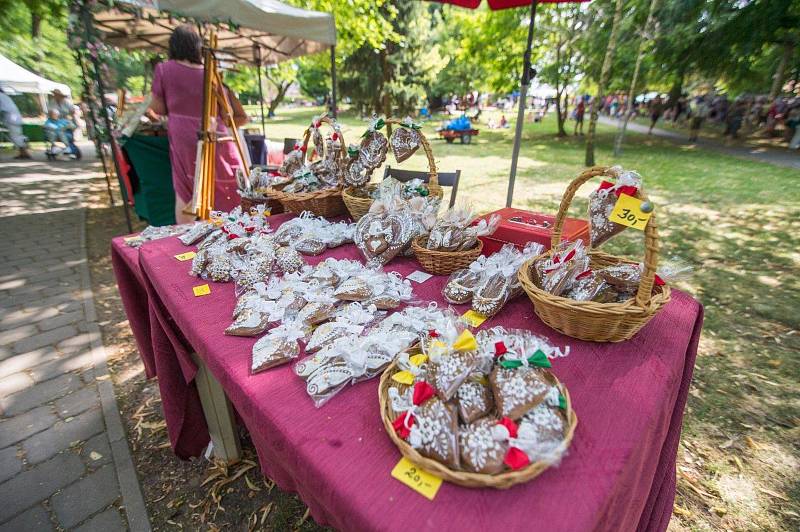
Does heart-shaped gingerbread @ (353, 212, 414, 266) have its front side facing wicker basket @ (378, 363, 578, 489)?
yes

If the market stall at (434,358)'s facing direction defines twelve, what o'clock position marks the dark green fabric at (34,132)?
The dark green fabric is roughly at 3 o'clock from the market stall.

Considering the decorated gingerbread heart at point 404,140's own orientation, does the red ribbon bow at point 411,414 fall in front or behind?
in front

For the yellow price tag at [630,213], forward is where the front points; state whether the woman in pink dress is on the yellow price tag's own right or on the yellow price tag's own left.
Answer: on the yellow price tag's own right

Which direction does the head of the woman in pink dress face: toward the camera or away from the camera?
away from the camera

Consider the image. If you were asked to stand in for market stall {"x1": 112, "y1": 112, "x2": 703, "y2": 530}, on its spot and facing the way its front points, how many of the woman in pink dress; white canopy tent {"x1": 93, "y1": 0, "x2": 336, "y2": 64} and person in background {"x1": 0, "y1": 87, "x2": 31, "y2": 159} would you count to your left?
0

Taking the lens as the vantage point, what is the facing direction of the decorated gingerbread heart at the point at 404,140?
facing the viewer

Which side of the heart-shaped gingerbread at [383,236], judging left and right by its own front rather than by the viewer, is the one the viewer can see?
front

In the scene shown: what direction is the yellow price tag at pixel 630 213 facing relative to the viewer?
toward the camera

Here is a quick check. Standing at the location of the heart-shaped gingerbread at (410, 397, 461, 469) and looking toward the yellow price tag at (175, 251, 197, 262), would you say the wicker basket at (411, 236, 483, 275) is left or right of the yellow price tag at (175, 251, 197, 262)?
right

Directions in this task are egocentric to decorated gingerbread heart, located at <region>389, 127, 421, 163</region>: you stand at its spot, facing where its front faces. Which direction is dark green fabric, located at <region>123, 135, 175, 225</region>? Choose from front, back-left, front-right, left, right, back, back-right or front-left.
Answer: back-right

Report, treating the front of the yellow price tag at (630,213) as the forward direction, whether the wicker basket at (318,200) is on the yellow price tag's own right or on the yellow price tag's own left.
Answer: on the yellow price tag's own right

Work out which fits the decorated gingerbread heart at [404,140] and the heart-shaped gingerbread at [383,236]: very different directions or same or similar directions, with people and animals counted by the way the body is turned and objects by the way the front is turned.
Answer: same or similar directions

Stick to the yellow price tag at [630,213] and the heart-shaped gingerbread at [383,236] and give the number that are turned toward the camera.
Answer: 2

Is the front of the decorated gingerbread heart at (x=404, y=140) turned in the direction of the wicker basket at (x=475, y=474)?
yes

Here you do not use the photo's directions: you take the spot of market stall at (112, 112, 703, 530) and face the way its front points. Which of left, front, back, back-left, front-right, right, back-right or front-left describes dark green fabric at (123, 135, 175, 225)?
right
